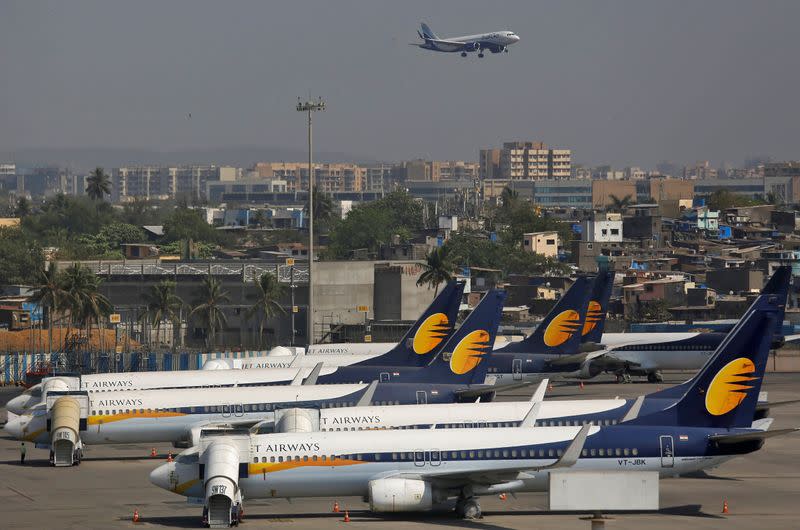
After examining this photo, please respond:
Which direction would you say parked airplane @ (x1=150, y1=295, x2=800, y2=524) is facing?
to the viewer's left
